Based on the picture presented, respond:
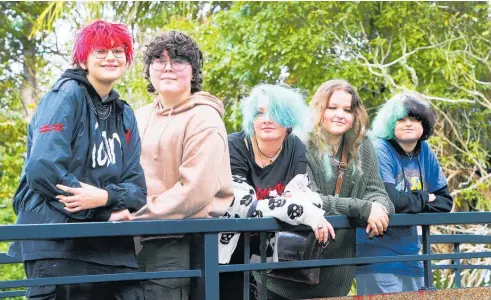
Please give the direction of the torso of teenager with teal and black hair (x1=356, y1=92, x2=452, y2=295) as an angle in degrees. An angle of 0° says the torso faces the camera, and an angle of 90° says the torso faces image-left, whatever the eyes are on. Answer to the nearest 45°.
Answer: approximately 0°

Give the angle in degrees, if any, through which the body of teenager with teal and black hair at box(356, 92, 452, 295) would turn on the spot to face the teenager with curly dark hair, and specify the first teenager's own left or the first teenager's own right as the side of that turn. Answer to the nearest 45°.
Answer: approximately 45° to the first teenager's own right

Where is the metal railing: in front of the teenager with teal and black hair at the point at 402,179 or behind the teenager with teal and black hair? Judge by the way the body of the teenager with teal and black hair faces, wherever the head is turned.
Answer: in front

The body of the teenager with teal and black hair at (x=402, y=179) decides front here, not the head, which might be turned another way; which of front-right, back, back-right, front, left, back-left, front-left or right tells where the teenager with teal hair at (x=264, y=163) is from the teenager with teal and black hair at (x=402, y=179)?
front-right

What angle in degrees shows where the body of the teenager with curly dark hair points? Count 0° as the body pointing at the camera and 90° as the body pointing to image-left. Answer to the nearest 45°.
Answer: approximately 45°

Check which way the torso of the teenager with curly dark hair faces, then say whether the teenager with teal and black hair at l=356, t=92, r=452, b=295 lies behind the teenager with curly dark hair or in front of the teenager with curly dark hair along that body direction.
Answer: behind

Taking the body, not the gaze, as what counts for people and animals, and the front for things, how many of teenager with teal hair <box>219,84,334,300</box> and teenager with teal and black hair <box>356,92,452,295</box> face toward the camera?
2
